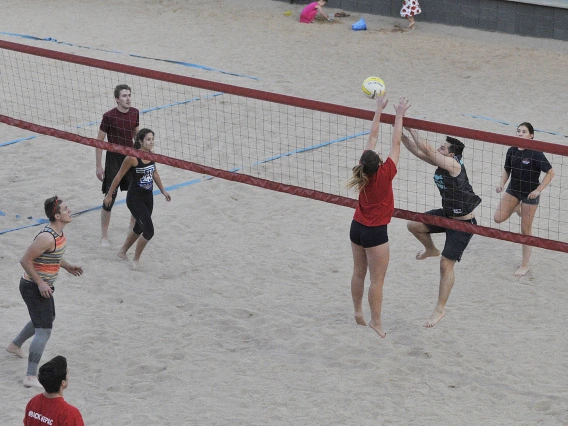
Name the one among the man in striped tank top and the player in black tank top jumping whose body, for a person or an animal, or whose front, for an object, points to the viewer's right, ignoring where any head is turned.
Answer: the man in striped tank top

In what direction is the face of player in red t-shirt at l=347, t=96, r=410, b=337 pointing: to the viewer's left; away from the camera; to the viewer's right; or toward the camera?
away from the camera

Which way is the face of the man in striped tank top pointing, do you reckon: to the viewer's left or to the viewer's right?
to the viewer's right

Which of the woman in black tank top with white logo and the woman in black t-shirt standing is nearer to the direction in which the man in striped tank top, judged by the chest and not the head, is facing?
the woman in black t-shirt standing

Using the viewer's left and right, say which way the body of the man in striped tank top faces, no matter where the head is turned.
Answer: facing to the right of the viewer

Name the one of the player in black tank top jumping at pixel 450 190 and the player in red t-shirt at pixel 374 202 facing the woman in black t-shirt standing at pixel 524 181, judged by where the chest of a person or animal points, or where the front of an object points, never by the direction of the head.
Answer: the player in red t-shirt

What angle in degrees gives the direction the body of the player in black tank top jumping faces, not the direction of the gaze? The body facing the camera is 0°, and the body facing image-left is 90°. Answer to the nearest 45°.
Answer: approximately 90°

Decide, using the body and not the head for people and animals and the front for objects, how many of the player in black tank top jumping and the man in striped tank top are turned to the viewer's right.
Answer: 1
